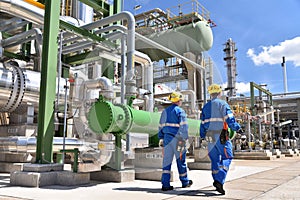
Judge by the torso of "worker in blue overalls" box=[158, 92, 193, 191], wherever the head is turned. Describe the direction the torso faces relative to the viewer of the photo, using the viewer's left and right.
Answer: facing away from the viewer and to the right of the viewer

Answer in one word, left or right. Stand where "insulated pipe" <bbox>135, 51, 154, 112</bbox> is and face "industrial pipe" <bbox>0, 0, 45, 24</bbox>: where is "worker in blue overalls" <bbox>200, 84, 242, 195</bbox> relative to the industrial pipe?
left

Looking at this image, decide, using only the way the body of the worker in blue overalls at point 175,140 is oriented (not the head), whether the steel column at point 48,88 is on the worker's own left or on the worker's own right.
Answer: on the worker's own left

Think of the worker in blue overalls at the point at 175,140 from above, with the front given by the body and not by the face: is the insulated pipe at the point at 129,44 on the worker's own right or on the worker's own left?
on the worker's own left

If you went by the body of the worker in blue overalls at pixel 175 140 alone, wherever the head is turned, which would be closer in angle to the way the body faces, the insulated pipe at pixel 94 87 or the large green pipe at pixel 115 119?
the insulated pipe

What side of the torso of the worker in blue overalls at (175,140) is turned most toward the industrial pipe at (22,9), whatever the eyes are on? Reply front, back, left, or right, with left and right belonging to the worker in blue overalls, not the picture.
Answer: left

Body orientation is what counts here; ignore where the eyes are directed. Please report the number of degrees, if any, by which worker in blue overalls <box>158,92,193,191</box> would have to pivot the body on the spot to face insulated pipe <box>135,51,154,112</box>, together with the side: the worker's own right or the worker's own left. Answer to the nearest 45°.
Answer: approximately 45° to the worker's own left

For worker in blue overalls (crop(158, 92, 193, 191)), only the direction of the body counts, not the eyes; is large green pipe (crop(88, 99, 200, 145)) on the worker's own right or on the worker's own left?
on the worker's own left
